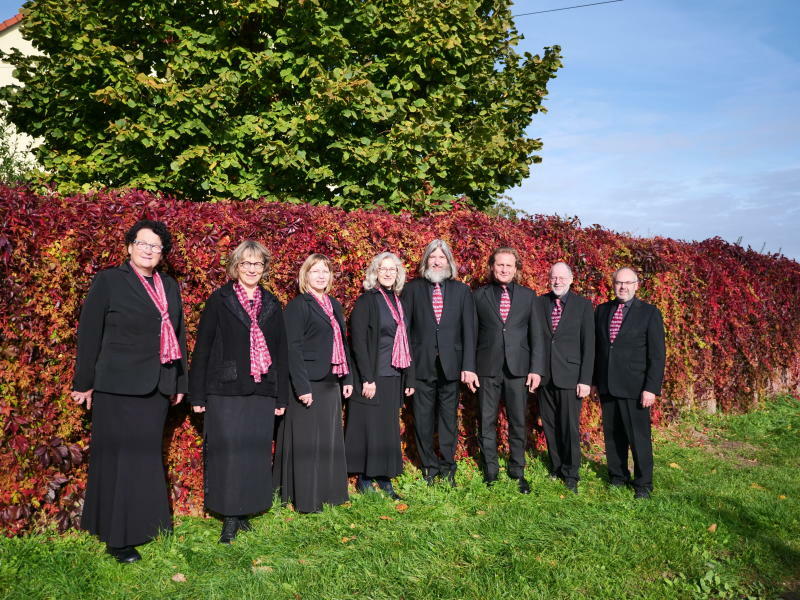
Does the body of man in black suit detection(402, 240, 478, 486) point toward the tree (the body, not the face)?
no

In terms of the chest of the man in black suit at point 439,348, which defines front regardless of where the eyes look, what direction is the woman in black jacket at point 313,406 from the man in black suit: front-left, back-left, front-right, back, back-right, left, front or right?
front-right

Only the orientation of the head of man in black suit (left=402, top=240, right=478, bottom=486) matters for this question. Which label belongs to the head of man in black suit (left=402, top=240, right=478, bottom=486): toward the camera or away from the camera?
toward the camera

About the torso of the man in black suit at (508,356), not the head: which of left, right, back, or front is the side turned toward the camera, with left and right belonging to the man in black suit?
front

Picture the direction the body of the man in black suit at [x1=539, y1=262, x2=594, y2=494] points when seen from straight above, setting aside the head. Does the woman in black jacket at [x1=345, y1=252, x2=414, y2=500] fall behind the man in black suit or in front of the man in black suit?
in front

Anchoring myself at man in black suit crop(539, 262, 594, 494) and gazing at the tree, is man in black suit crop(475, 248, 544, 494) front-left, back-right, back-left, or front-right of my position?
front-left

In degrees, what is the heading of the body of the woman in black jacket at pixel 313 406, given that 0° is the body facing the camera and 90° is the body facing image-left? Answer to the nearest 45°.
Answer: approximately 315°

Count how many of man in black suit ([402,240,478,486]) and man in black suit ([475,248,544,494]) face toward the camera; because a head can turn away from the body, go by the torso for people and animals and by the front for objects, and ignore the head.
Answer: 2

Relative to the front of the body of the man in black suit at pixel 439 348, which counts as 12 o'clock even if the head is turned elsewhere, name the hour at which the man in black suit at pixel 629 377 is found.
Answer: the man in black suit at pixel 629 377 is roughly at 9 o'clock from the man in black suit at pixel 439 348.

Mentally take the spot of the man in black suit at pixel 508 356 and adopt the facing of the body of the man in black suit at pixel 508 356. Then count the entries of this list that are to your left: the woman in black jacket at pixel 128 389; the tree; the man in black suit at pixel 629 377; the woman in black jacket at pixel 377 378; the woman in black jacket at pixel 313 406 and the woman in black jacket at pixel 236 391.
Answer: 1

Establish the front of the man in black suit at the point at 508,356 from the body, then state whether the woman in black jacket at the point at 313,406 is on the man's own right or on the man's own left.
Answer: on the man's own right

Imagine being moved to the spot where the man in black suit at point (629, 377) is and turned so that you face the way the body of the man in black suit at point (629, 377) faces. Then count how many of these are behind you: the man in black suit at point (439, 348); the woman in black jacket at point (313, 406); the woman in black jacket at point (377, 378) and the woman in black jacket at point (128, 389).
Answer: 0
